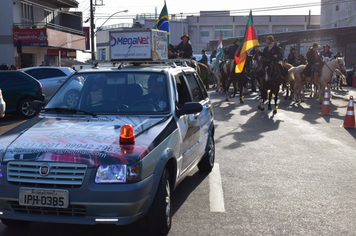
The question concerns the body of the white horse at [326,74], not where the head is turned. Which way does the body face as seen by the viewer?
to the viewer's right

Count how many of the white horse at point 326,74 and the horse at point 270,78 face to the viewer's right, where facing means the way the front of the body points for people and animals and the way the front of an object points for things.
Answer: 1

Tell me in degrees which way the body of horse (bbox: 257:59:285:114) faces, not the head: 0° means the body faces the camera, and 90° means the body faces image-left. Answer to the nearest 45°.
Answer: approximately 0°

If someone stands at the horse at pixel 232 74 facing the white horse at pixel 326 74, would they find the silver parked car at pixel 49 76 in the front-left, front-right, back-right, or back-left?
back-right

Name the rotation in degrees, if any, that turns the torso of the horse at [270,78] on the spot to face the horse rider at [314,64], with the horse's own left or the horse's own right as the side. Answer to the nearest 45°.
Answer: approximately 135° to the horse's own left

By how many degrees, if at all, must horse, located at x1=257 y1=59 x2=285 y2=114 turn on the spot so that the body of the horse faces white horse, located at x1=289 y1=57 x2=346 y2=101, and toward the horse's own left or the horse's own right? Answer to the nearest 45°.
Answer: approximately 135° to the horse's own left

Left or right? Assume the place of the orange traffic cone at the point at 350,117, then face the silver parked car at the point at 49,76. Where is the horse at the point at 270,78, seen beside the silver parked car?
right

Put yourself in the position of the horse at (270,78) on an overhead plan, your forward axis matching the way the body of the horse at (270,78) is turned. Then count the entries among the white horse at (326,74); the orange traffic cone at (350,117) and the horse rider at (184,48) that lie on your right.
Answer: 1

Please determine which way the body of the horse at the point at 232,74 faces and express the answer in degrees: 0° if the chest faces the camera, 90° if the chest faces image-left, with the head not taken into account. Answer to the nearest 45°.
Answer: approximately 315°
